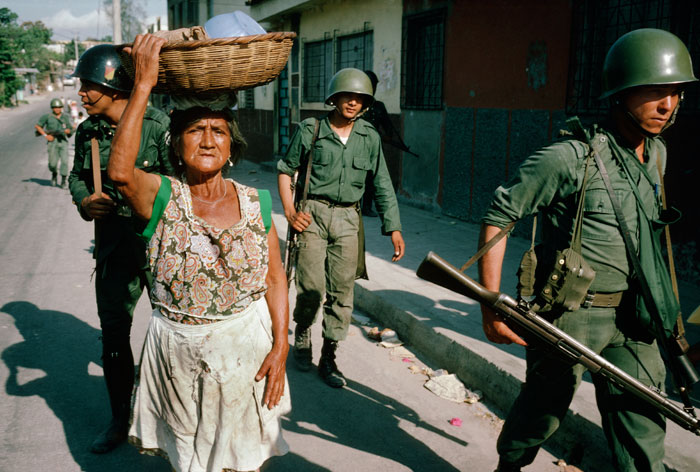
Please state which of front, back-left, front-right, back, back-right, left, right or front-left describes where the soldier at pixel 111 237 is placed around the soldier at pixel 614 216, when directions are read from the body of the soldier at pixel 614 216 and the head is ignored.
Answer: back-right

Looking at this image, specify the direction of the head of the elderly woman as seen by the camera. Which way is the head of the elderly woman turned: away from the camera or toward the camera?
toward the camera

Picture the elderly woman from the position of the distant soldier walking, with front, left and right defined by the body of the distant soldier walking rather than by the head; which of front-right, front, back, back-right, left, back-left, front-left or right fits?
front

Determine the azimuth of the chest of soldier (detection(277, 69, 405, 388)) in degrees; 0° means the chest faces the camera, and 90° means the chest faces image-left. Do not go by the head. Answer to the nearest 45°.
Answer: approximately 0°

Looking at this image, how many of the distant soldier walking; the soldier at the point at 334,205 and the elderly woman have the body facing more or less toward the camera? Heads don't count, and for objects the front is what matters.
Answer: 3

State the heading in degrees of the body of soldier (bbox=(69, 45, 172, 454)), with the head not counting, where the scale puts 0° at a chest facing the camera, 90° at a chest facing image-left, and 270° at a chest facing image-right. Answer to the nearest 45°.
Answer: approximately 45°

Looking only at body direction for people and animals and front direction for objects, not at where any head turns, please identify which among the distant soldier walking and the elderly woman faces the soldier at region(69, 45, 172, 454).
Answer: the distant soldier walking

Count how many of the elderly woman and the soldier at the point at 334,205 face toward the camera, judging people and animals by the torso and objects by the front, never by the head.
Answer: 2

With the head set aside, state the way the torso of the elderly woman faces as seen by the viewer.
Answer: toward the camera

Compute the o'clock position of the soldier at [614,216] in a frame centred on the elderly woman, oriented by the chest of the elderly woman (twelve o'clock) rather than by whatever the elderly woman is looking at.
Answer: The soldier is roughly at 9 o'clock from the elderly woman.

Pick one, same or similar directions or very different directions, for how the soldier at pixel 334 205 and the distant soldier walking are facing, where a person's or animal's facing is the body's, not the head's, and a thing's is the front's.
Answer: same or similar directions

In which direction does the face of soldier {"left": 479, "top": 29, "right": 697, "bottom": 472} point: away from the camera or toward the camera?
toward the camera
